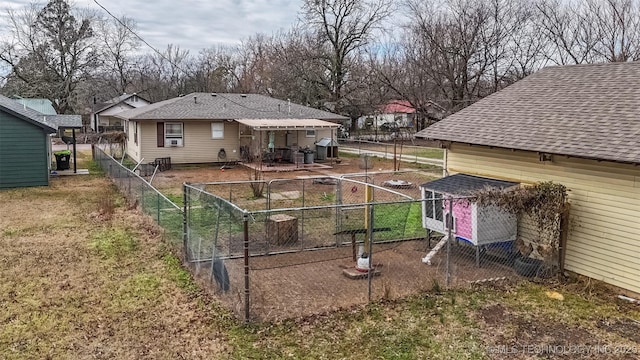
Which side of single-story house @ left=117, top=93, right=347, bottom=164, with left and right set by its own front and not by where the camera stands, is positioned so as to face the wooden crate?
back

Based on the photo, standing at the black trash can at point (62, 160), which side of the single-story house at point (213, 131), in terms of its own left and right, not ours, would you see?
left

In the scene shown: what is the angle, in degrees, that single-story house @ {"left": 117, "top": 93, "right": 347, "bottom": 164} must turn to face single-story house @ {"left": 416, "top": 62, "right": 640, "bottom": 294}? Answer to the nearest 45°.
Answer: approximately 180°

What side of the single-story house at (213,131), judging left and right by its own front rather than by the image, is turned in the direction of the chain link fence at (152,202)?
back

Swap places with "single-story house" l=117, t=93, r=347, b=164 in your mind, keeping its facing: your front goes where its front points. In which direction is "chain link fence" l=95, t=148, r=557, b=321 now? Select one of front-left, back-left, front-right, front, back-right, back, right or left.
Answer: back

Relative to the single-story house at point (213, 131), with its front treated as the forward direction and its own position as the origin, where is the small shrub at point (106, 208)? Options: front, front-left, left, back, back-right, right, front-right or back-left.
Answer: back

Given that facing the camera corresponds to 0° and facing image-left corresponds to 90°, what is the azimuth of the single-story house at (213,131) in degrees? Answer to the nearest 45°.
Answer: approximately 180°
